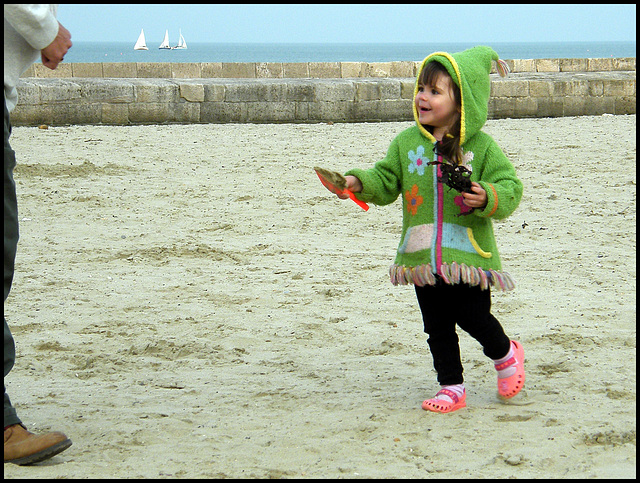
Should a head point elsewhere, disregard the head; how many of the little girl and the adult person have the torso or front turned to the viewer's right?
1

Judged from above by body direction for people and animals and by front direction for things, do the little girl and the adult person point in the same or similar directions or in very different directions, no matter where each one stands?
very different directions

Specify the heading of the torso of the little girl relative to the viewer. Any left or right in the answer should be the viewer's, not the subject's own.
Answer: facing the viewer and to the left of the viewer

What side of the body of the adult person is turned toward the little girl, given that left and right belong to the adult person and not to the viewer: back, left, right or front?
front

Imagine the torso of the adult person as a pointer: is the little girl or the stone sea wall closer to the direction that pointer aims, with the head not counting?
the little girl

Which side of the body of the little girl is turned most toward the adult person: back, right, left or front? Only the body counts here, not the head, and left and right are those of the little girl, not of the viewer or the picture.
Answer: front

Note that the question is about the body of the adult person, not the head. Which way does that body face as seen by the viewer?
to the viewer's right

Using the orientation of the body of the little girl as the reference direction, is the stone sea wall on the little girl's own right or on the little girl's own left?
on the little girl's own right

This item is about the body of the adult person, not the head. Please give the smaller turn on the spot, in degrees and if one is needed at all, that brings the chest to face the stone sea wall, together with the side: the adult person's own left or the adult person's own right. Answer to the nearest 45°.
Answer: approximately 90° to the adult person's own left
